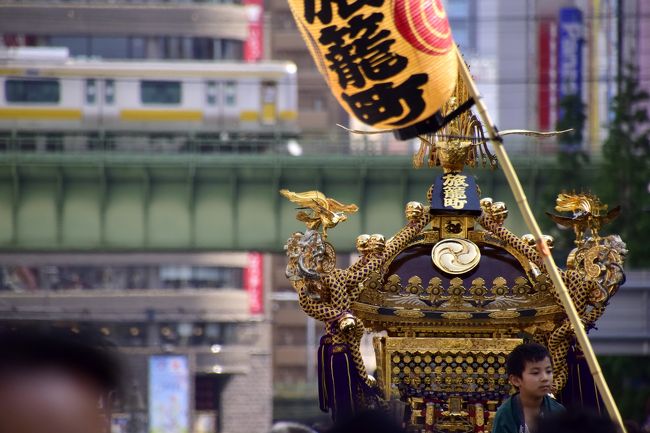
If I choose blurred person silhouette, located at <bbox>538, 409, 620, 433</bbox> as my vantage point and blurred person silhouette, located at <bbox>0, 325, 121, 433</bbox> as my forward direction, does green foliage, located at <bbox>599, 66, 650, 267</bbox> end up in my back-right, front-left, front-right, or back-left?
back-right

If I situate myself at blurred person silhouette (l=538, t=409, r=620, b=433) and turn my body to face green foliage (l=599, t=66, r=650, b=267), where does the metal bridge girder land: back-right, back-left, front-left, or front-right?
front-left
